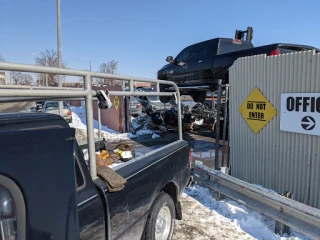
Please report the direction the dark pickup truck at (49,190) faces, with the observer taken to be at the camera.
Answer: facing the viewer and to the left of the viewer

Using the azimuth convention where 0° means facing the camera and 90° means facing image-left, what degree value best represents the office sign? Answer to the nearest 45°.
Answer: approximately 45°

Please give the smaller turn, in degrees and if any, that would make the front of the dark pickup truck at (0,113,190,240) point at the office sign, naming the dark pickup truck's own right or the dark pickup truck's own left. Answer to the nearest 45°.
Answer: approximately 180°

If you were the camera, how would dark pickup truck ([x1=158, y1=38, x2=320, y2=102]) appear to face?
facing away from the viewer and to the left of the viewer

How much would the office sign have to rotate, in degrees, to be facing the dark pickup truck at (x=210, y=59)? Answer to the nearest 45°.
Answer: approximately 90° to its right

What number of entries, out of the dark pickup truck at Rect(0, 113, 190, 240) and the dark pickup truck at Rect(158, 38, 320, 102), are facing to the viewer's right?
0

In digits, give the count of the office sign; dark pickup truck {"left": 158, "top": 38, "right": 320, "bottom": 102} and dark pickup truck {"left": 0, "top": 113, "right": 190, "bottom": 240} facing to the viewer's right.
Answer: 0

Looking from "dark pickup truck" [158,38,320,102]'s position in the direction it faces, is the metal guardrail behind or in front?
behind

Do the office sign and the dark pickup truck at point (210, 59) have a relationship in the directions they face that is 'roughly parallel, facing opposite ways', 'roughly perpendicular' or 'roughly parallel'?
roughly perpendicular

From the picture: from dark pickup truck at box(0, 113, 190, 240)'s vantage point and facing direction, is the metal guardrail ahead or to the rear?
to the rear

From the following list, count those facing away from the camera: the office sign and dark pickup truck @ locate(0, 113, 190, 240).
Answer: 0

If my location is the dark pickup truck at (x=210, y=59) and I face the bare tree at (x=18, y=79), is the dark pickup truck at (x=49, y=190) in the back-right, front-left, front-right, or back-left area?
back-left
